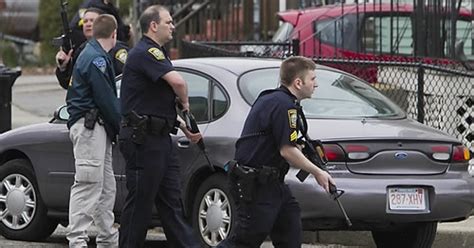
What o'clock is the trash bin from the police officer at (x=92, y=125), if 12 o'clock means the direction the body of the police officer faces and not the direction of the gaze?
The trash bin is roughly at 10 o'clock from the police officer.

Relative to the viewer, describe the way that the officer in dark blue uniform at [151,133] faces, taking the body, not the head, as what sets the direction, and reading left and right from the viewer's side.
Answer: facing to the right of the viewer

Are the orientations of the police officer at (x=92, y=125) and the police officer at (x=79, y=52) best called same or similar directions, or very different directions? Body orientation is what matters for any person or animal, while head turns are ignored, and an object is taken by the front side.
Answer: very different directions

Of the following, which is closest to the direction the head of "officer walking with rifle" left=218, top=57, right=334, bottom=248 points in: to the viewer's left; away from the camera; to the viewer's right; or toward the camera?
to the viewer's right

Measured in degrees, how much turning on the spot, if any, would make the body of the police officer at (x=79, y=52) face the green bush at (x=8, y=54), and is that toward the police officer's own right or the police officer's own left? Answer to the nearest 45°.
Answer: approximately 135° to the police officer's own right

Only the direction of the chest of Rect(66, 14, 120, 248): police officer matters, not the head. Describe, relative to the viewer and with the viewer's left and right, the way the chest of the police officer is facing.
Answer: facing away from the viewer and to the right of the viewer

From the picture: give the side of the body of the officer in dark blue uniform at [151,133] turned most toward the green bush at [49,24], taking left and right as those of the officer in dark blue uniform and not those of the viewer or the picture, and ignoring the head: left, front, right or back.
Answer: left

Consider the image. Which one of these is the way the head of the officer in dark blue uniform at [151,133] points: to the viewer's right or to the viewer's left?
to the viewer's right

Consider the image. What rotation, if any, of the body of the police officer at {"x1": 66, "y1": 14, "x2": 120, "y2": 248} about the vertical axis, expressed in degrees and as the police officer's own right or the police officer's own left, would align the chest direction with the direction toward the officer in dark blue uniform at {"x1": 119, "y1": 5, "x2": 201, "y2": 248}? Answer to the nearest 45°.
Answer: approximately 90° to the police officer's own right

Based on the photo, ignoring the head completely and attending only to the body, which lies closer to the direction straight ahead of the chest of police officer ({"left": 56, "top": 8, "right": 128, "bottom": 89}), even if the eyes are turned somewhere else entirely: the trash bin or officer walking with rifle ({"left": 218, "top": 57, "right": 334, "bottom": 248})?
the officer walking with rifle

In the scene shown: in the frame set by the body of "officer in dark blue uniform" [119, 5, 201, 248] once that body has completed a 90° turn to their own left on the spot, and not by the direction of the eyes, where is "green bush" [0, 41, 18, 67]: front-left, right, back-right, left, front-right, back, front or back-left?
front
